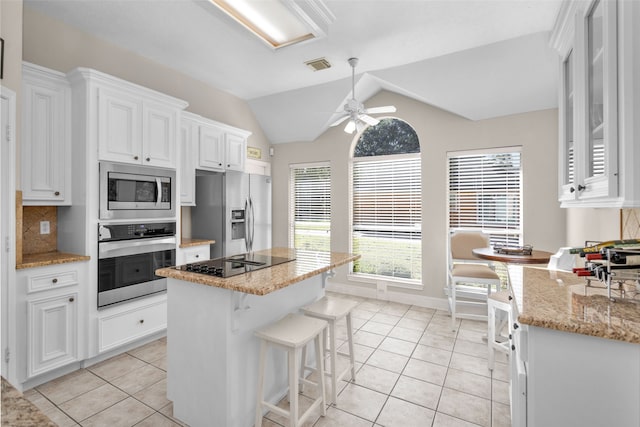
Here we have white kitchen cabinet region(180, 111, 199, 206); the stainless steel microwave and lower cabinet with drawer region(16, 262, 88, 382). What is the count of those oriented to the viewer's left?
0

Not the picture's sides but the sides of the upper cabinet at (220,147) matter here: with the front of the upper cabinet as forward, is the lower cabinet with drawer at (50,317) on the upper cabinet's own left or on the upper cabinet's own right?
on the upper cabinet's own right

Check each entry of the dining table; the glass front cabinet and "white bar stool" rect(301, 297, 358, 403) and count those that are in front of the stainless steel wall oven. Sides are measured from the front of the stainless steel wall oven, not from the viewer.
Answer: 3

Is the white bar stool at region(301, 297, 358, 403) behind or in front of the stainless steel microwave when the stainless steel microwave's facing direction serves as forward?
in front

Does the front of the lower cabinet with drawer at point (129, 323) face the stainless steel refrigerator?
no

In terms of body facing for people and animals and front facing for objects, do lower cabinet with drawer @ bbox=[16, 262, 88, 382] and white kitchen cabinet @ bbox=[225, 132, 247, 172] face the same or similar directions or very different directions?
same or similar directions

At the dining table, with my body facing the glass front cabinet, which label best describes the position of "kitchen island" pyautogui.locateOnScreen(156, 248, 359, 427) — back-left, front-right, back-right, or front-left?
front-right

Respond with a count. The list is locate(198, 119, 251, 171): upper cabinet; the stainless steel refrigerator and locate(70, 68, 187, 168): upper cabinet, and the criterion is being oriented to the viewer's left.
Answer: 0

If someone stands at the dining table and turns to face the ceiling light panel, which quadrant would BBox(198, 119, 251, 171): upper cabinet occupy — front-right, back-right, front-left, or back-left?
front-right

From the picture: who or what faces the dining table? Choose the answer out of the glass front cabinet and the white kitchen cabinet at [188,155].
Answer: the white kitchen cabinet

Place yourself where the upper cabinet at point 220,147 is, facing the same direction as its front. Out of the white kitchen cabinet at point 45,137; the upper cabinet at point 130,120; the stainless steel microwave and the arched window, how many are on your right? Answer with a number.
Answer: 3

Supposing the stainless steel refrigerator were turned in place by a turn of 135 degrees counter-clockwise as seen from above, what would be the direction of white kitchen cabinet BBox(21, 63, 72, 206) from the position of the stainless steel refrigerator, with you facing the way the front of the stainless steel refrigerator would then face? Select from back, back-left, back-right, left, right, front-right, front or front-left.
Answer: back-left

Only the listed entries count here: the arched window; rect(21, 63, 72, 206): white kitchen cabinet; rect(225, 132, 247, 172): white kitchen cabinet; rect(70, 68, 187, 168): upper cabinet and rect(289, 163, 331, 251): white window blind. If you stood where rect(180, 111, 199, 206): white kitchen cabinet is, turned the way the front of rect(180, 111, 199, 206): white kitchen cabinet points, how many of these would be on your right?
2

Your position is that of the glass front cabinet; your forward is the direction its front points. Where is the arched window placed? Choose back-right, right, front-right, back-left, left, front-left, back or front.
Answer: right

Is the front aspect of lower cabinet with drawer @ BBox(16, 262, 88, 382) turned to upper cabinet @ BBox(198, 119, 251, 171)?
no

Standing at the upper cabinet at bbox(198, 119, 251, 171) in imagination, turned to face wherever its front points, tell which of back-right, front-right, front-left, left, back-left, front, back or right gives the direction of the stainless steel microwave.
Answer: right
